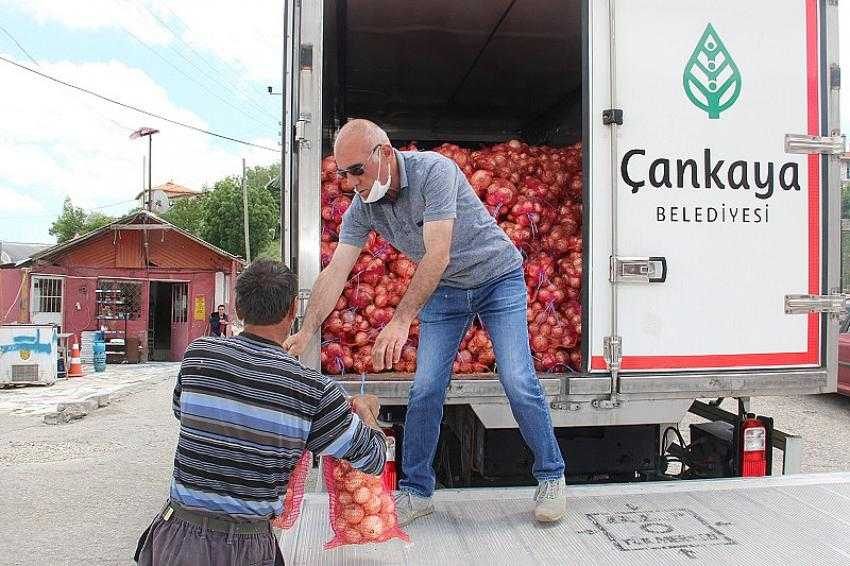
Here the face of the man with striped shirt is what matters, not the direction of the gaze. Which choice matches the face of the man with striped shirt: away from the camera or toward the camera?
away from the camera

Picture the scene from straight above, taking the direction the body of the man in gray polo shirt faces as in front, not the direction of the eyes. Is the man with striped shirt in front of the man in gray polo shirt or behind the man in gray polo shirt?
in front

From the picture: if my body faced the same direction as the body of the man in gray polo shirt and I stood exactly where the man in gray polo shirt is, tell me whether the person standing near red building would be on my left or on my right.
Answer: on my right

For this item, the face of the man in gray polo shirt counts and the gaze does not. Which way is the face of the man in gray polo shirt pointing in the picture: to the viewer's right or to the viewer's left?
to the viewer's left

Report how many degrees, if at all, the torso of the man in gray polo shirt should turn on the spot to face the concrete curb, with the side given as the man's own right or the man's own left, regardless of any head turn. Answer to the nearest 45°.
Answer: approximately 90° to the man's own right

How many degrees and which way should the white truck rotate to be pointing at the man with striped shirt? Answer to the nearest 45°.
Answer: approximately 135° to its left

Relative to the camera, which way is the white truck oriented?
away from the camera
